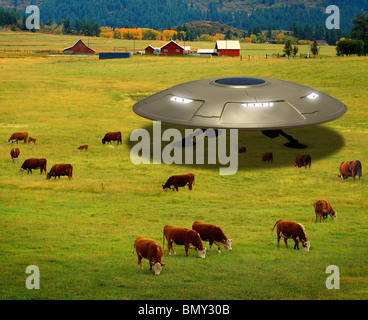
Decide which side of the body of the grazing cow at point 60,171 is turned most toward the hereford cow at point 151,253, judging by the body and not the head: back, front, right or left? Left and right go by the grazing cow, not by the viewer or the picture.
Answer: left

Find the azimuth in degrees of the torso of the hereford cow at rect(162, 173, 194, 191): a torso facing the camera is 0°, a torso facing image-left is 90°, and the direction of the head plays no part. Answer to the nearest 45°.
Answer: approximately 90°

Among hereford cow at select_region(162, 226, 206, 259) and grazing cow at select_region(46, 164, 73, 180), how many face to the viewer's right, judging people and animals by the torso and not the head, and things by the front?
1

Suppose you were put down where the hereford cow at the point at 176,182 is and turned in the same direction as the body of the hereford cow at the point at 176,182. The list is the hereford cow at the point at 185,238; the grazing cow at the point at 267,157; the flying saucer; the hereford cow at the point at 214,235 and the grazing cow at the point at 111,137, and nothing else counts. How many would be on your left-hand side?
2

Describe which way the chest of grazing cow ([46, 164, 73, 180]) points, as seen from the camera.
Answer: to the viewer's left

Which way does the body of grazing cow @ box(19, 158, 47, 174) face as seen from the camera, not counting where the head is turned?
to the viewer's left
